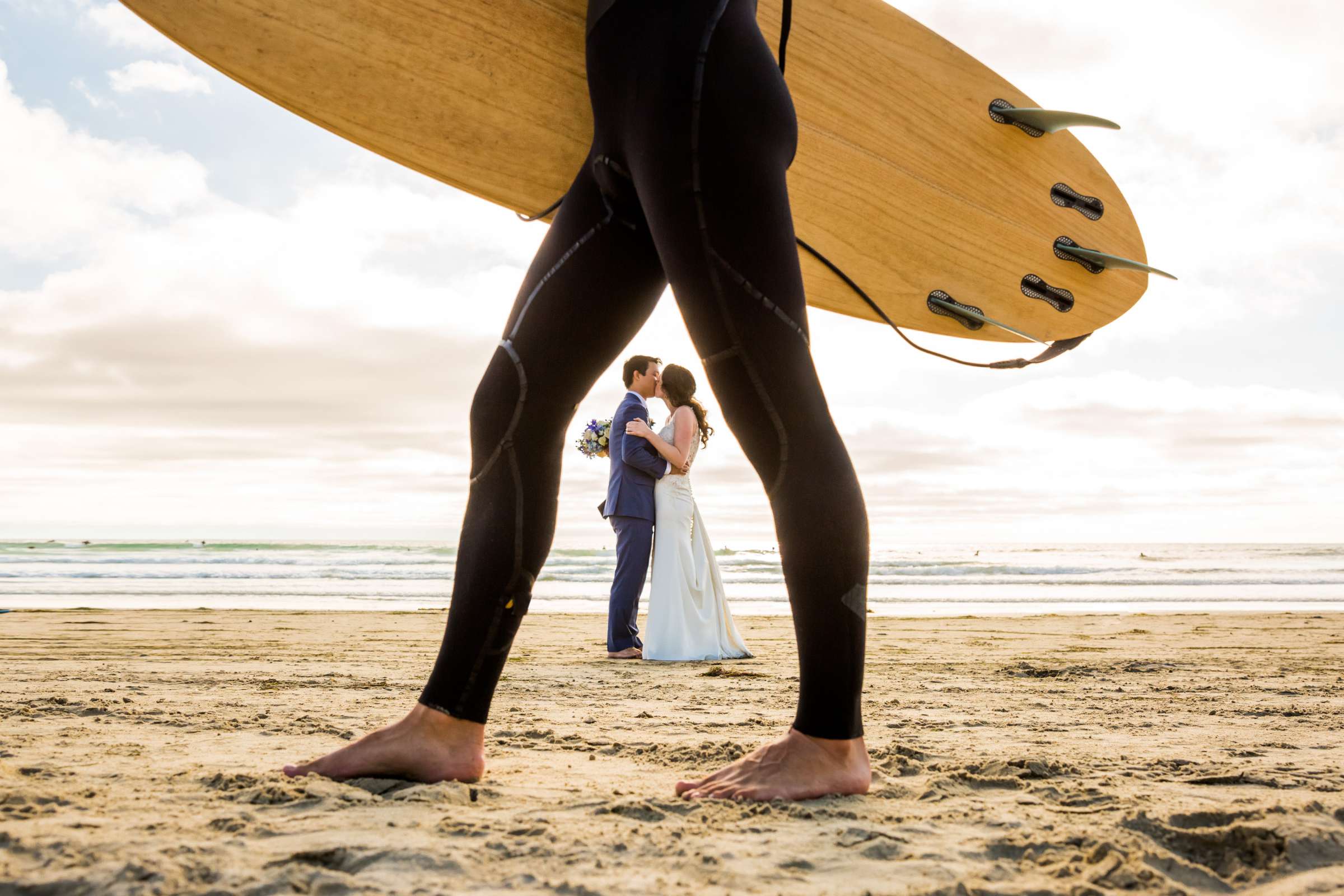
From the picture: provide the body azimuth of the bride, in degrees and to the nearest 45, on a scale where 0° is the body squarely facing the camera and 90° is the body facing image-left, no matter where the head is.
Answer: approximately 90°

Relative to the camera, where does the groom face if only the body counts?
to the viewer's right

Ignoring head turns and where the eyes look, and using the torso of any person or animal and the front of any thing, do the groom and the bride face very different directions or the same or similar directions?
very different directions

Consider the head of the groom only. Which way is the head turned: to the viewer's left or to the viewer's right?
to the viewer's right

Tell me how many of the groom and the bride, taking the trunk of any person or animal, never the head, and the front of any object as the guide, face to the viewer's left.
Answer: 1

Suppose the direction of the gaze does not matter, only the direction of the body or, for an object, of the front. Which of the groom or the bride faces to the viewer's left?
the bride
